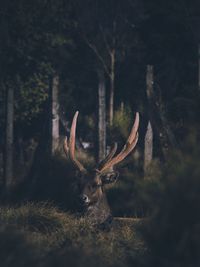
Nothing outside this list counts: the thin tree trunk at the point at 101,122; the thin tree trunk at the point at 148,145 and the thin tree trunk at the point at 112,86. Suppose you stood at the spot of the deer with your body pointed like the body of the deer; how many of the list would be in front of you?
0

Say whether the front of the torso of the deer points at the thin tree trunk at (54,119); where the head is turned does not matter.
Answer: no

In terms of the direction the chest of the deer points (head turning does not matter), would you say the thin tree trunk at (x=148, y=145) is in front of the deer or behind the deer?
behind

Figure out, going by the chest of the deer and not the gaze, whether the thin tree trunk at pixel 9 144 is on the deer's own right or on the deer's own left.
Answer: on the deer's own right

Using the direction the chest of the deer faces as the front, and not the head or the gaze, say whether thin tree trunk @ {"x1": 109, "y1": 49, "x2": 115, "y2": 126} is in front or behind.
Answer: behind
